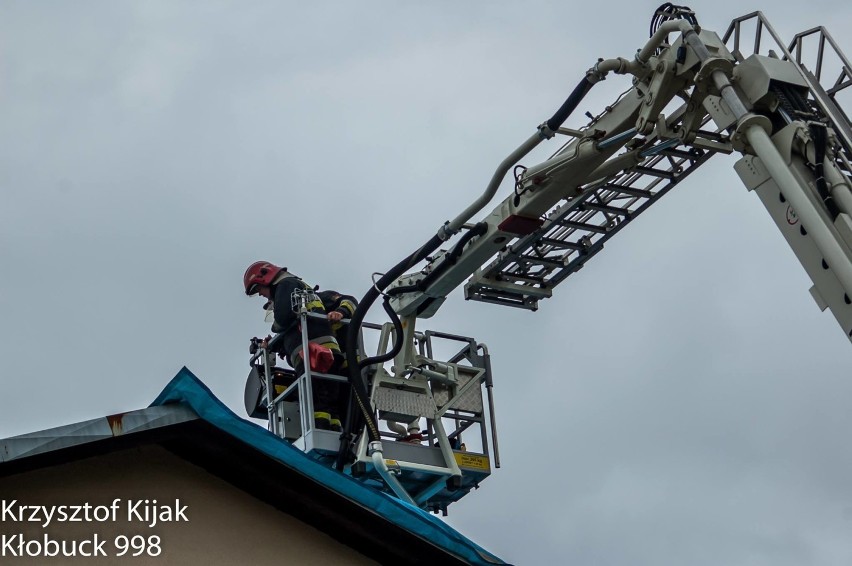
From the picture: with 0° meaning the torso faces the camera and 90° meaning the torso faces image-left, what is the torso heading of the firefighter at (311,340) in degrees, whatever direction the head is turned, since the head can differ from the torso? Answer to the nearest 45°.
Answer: approximately 90°

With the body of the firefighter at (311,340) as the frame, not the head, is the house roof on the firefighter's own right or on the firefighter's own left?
on the firefighter's own left

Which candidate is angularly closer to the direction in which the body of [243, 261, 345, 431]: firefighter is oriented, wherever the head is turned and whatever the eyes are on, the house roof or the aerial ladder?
the house roof

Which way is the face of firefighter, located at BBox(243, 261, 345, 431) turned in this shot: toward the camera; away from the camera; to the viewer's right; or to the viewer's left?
to the viewer's left
